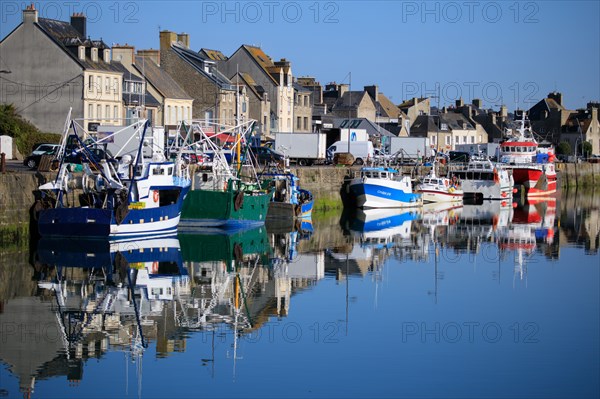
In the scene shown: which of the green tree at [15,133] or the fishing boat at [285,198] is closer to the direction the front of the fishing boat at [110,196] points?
the fishing boat

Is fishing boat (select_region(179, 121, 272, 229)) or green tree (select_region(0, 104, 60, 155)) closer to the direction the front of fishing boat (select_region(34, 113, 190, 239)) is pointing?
the fishing boat

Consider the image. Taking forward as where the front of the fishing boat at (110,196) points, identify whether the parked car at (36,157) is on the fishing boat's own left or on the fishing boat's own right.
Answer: on the fishing boat's own left

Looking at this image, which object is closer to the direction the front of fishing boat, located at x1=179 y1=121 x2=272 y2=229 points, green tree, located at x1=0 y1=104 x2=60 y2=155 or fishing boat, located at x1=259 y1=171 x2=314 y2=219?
the fishing boat

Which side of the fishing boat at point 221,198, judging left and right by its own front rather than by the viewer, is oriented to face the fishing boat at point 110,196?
back

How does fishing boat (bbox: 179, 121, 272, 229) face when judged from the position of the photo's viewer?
facing away from the viewer and to the right of the viewer

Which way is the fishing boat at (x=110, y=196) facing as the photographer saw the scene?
facing away from the viewer and to the right of the viewer
